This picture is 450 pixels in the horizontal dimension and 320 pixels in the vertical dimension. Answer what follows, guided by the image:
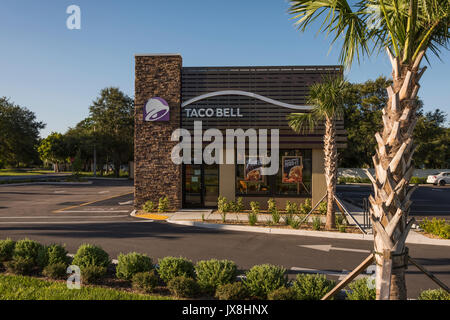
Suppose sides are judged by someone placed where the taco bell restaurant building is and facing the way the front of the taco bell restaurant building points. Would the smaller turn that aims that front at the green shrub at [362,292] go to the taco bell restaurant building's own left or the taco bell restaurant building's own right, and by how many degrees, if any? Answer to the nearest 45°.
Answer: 0° — it already faces it

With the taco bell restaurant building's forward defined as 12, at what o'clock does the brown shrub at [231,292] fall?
The brown shrub is roughly at 12 o'clock from the taco bell restaurant building.

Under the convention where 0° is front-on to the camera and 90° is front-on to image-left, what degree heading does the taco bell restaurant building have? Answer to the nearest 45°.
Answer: approximately 0°

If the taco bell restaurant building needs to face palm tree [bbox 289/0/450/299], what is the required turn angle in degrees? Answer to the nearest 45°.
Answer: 0° — it already faces it

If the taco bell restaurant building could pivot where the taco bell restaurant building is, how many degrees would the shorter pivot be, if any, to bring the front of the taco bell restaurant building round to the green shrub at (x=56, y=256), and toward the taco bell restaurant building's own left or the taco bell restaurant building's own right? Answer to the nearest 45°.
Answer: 0° — it already faces it

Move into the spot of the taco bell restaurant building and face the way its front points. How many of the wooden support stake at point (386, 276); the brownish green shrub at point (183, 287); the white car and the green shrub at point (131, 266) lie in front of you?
3

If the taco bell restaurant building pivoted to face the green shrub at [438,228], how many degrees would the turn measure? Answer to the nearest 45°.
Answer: approximately 45° to its left
